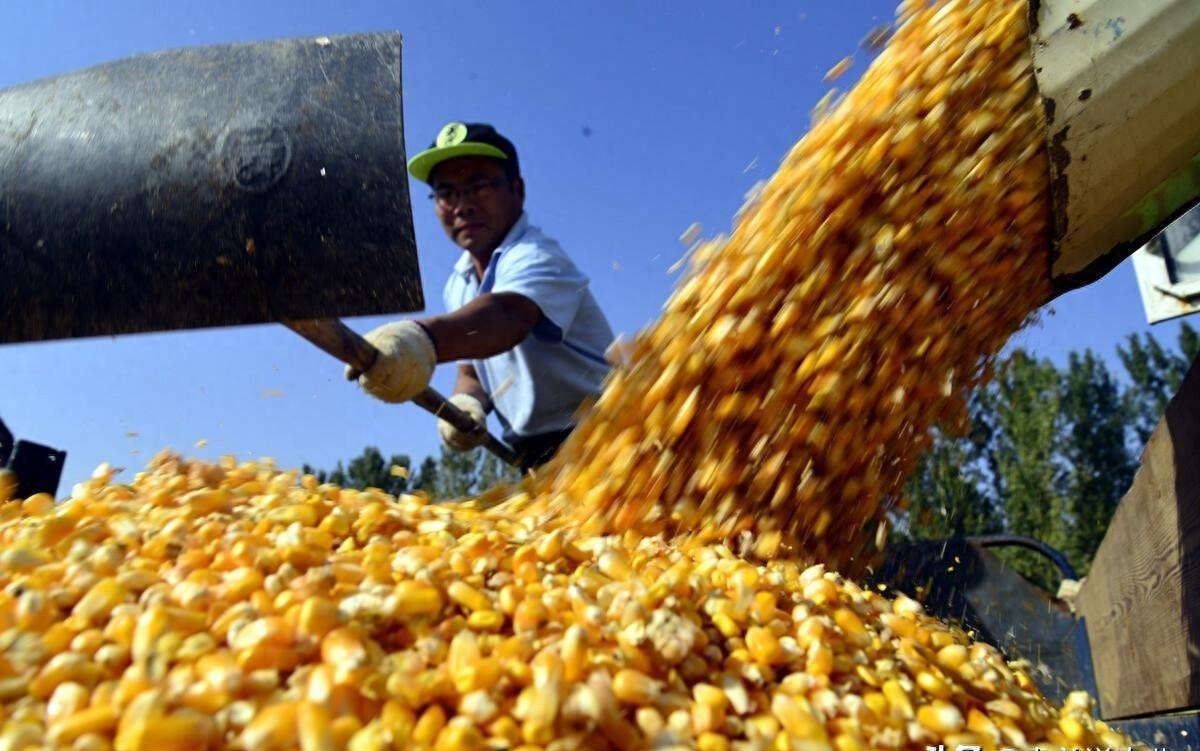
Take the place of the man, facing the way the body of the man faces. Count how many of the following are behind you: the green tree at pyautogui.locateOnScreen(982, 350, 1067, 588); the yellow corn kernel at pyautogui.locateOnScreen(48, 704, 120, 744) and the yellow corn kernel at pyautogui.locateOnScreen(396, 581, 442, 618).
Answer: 1

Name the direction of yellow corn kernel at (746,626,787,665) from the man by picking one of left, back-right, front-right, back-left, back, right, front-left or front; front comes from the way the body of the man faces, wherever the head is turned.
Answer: front-left

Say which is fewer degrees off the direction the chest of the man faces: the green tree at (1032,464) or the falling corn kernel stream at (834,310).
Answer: the falling corn kernel stream

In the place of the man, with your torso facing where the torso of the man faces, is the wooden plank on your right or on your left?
on your left

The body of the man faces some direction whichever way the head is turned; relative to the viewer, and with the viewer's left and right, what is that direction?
facing the viewer and to the left of the viewer

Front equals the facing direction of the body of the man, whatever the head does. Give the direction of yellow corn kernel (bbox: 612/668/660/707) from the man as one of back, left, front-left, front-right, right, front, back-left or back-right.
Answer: front-left

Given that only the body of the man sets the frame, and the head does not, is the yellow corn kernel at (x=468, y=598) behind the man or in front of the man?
in front

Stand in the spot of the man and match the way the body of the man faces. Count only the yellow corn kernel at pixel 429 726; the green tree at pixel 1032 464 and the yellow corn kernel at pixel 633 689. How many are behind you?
1

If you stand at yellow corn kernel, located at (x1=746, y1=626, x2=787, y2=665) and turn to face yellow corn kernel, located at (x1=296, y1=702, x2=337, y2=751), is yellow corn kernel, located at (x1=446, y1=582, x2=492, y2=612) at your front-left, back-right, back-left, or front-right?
front-right

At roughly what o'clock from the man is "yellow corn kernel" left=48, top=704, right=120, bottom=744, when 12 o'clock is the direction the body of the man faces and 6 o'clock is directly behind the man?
The yellow corn kernel is roughly at 11 o'clock from the man.

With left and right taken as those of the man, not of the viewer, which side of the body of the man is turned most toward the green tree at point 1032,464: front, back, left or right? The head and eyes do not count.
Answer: back

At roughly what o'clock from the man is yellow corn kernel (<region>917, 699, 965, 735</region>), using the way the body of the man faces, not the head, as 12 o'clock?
The yellow corn kernel is roughly at 10 o'clock from the man.

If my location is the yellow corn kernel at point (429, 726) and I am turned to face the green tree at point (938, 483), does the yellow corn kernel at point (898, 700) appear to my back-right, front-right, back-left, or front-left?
front-right
